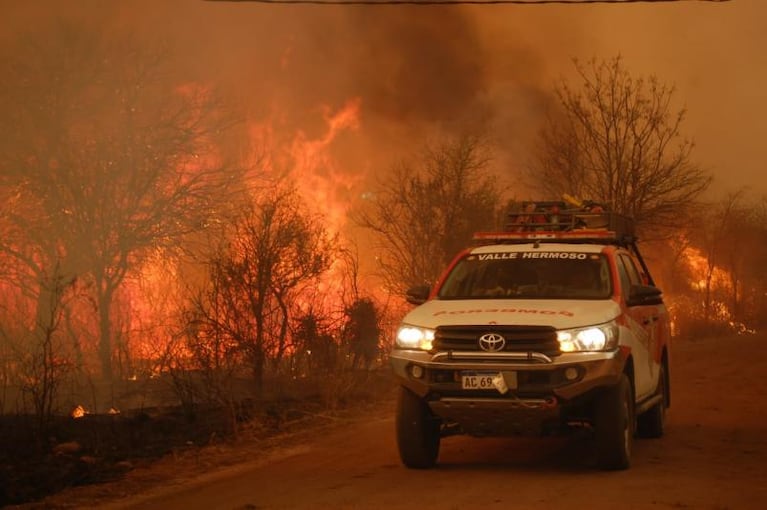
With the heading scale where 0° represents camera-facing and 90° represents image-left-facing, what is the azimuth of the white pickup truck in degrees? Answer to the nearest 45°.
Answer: approximately 0°

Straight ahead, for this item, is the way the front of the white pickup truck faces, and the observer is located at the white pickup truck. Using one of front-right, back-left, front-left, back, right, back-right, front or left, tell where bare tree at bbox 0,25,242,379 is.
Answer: back-right

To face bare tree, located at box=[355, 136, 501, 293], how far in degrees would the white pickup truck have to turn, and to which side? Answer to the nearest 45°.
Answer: approximately 180°

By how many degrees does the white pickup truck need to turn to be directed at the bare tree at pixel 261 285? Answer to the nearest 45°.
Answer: approximately 135° to its right
